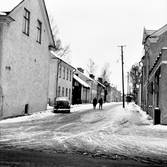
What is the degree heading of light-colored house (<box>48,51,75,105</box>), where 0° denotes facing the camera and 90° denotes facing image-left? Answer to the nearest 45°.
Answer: approximately 315°

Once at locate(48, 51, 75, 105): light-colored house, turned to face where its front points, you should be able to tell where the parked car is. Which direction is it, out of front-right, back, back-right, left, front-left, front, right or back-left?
front-right

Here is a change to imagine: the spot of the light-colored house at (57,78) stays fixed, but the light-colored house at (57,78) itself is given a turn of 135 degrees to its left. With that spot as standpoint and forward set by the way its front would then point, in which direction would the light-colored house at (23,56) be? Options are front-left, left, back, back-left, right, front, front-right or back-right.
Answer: back
